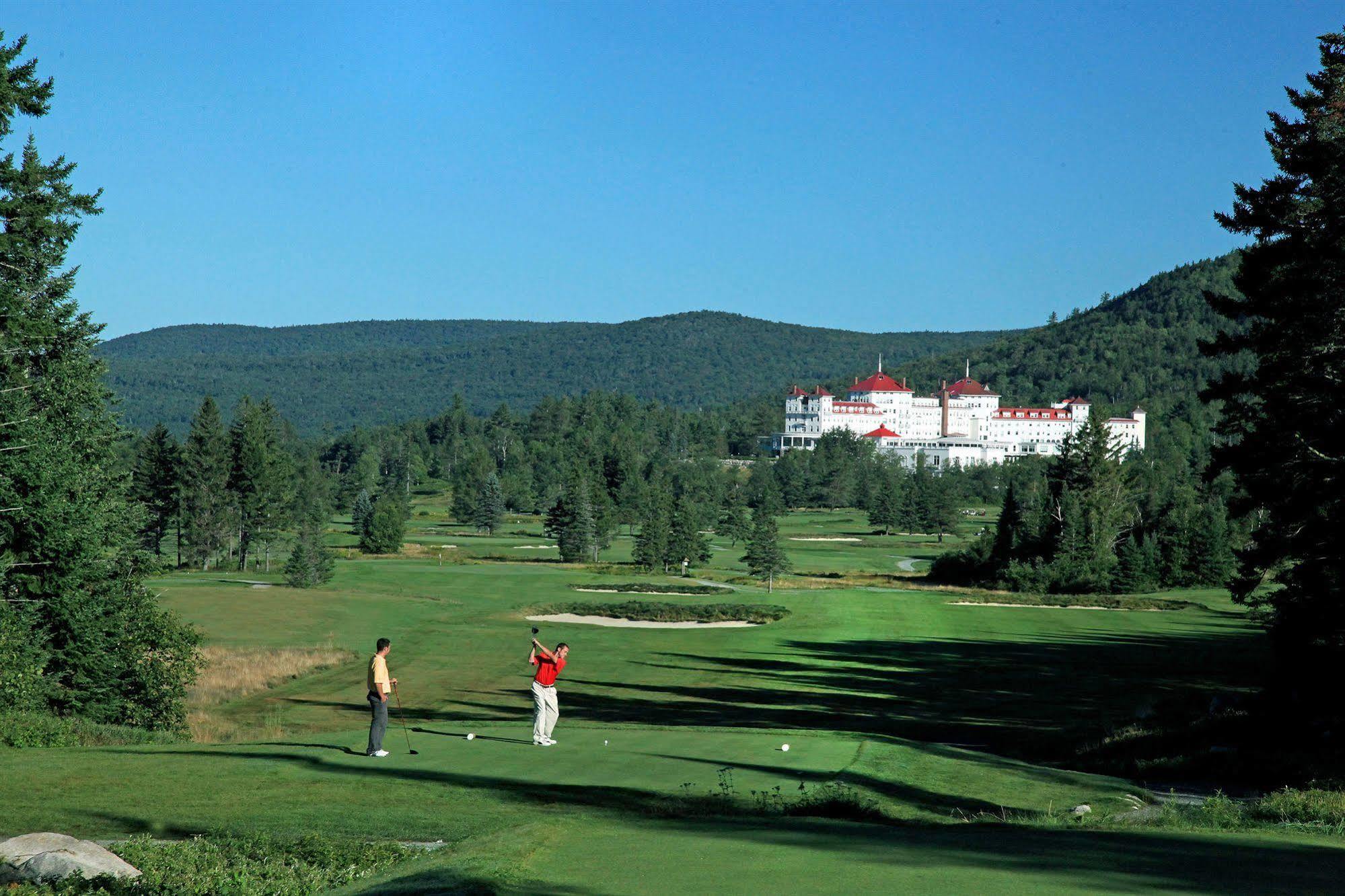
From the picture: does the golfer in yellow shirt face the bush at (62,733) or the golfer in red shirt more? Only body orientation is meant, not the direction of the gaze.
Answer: the golfer in red shirt

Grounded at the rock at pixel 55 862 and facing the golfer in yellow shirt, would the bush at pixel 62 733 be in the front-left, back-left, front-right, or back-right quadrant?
front-left

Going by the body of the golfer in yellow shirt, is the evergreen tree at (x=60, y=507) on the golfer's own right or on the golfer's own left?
on the golfer's own left

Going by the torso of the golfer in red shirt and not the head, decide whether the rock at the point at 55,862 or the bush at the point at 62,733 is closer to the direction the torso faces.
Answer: the rock

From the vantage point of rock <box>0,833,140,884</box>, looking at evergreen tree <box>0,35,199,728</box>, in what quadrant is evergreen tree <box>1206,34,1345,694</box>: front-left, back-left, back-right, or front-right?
front-right

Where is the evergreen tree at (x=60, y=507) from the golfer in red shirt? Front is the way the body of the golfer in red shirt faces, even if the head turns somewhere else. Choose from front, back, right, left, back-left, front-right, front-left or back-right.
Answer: back

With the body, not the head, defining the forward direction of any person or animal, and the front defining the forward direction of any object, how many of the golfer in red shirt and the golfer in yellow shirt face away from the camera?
0

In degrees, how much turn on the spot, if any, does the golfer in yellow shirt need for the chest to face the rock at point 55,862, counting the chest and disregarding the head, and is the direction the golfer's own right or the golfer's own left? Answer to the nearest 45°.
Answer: approximately 135° to the golfer's own right

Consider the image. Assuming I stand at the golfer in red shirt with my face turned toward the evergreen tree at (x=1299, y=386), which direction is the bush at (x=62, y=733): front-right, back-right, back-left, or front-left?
back-left

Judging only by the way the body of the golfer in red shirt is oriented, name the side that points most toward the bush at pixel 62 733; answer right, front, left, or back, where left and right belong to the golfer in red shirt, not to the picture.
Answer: back

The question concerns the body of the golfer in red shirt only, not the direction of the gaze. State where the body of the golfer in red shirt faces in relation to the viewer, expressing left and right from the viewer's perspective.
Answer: facing the viewer and to the right of the viewer

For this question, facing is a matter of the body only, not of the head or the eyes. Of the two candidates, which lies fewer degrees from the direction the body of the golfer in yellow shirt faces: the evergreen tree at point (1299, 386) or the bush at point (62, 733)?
the evergreen tree

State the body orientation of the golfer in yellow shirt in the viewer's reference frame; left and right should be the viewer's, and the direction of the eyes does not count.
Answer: facing to the right of the viewer
